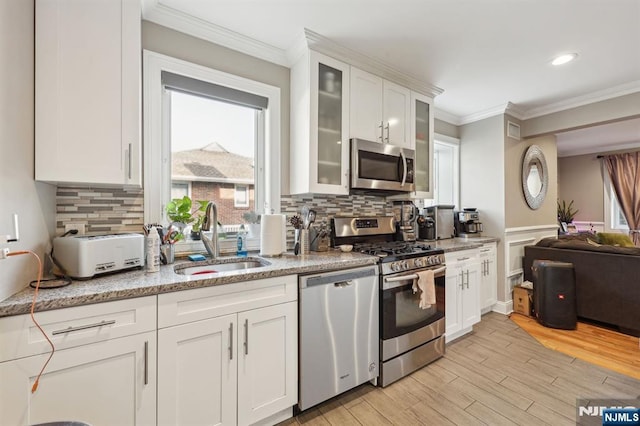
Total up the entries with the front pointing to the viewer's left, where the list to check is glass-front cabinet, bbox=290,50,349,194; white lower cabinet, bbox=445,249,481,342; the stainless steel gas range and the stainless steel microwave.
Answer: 0

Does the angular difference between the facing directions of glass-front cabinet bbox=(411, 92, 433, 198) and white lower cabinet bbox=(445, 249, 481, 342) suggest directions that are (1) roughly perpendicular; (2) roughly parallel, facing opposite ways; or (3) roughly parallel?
roughly parallel

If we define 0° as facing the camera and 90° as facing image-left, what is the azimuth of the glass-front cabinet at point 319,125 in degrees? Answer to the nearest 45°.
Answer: approximately 315°

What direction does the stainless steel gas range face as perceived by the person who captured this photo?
facing the viewer and to the right of the viewer

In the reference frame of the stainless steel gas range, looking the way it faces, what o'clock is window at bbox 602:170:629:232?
The window is roughly at 9 o'clock from the stainless steel gas range.

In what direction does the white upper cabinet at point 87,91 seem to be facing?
toward the camera

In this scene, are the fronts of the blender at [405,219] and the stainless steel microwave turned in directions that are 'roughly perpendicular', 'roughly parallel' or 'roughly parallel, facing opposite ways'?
roughly parallel

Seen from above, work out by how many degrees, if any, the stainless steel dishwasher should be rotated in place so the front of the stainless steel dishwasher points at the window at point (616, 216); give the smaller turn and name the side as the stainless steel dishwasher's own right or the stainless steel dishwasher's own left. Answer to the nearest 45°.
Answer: approximately 90° to the stainless steel dishwasher's own left

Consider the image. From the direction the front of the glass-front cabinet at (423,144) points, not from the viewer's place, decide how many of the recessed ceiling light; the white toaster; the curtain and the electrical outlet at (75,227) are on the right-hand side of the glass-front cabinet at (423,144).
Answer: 2

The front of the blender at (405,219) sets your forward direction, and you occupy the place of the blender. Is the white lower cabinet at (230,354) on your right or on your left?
on your right

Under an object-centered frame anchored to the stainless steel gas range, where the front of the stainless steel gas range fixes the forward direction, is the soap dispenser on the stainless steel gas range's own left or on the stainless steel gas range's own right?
on the stainless steel gas range's own right

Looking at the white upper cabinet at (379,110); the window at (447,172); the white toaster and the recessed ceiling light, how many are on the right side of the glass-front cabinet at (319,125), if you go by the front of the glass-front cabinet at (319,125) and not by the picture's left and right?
1

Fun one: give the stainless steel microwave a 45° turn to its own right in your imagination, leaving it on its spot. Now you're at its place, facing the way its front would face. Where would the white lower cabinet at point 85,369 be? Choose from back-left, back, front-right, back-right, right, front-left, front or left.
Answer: front-right

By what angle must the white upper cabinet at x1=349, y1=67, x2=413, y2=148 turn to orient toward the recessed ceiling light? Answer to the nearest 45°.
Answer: approximately 45° to its left
